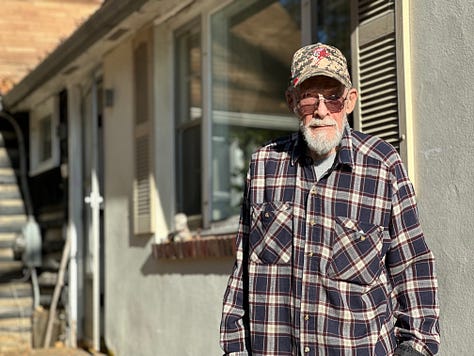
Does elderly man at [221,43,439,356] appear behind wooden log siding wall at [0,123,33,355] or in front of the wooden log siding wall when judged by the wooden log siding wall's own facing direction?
in front

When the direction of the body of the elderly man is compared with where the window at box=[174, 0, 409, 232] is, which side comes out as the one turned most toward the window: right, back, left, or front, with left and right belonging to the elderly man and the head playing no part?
back

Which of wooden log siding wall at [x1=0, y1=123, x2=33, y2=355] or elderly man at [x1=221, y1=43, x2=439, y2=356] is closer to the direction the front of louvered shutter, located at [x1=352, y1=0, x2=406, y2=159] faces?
the elderly man

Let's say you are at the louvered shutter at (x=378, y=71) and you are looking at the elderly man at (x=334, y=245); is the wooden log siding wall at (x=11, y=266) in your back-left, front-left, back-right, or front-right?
back-right

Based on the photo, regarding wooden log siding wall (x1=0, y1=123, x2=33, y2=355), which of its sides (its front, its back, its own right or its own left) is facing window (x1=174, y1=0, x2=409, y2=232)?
front

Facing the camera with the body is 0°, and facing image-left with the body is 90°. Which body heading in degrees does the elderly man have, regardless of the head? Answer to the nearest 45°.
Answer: approximately 0°

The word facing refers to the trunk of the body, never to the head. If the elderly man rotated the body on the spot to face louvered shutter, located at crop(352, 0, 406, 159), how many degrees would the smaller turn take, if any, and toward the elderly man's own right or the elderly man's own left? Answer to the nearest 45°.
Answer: approximately 180°

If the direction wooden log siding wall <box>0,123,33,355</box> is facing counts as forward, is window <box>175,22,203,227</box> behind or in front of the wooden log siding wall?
in front

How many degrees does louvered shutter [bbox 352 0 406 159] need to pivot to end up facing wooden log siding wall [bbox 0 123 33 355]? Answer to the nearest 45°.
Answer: approximately 90° to its right

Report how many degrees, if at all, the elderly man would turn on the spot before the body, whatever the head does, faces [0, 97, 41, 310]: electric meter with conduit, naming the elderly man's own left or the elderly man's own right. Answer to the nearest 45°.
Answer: approximately 135° to the elderly man's own right

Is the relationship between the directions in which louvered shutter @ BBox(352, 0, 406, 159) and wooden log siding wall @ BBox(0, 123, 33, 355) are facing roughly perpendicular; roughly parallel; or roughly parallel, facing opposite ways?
roughly perpendicular

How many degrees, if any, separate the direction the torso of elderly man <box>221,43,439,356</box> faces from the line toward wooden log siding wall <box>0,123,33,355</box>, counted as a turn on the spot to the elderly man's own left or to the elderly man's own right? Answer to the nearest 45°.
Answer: approximately 135° to the elderly man's own right

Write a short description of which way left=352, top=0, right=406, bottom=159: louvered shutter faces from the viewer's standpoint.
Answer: facing the viewer and to the left of the viewer
